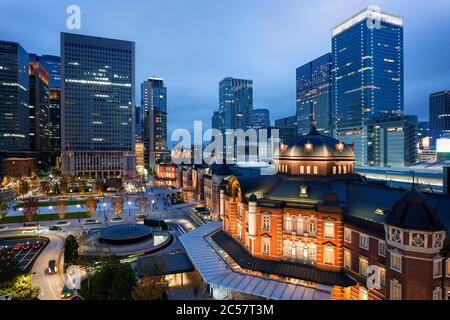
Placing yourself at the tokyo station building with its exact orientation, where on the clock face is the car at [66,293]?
The car is roughly at 1 o'clock from the tokyo station building.

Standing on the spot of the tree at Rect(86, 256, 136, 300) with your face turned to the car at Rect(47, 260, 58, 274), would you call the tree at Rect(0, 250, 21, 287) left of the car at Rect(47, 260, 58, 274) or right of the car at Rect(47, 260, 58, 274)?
left

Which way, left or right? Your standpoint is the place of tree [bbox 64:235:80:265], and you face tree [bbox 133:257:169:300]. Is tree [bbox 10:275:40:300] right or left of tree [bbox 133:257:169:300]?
right

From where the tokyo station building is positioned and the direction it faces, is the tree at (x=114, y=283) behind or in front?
in front

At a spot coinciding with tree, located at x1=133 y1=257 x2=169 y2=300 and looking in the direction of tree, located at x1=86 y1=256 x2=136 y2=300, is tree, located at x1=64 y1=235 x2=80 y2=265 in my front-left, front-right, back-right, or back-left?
front-right

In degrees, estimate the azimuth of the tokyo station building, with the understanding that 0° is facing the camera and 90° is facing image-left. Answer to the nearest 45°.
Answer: approximately 45°

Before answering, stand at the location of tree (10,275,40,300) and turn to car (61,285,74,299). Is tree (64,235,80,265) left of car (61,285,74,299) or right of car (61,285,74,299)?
left

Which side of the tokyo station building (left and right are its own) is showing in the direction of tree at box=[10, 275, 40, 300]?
front

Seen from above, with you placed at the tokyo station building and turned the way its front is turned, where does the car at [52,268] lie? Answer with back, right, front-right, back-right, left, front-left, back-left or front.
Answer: front-right

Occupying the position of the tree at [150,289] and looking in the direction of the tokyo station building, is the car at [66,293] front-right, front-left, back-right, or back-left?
back-left

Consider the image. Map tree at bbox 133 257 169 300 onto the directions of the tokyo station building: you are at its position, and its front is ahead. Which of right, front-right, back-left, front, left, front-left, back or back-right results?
front
